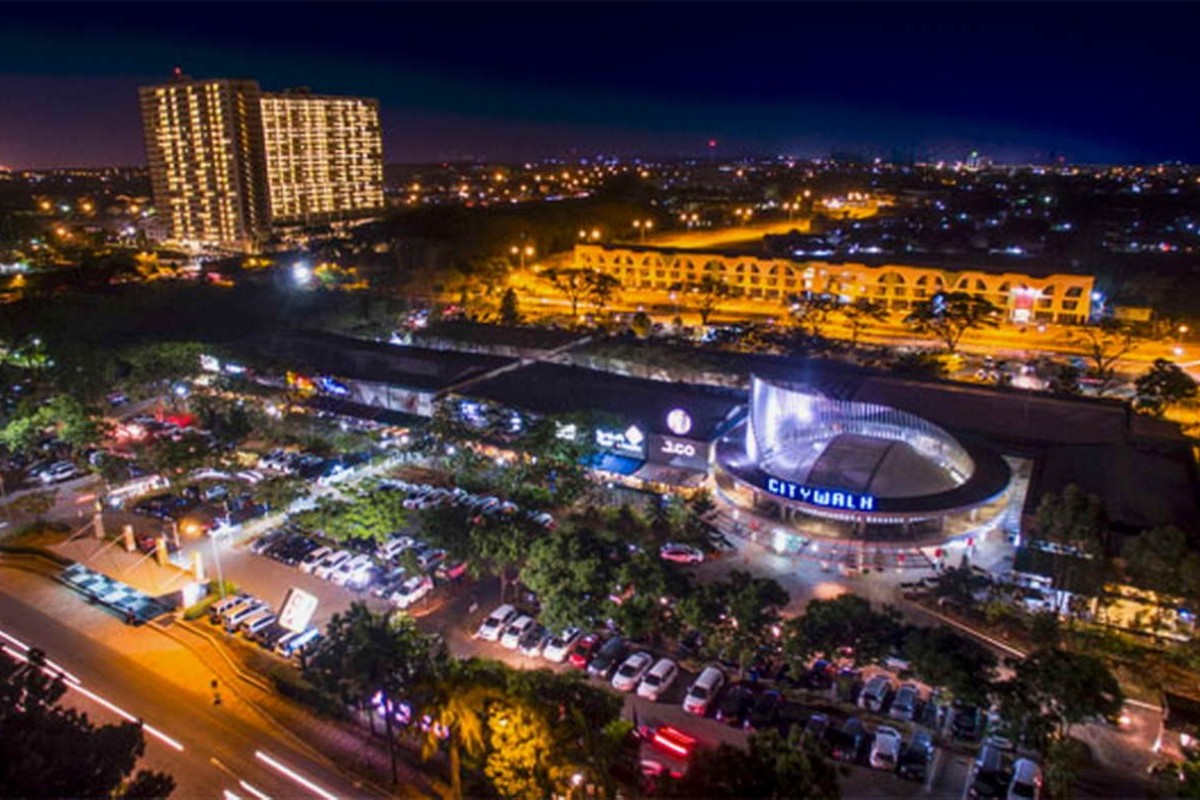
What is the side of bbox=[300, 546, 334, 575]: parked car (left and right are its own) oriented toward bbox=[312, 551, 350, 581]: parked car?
left

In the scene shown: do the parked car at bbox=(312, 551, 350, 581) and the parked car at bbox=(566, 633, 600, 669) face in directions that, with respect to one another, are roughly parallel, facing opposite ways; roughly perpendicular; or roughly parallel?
roughly parallel

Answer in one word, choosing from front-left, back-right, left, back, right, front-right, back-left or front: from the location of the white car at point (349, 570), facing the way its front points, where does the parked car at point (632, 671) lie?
left

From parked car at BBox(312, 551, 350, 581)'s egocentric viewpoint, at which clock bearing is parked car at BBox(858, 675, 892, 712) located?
parked car at BBox(858, 675, 892, 712) is roughly at 9 o'clock from parked car at BBox(312, 551, 350, 581).

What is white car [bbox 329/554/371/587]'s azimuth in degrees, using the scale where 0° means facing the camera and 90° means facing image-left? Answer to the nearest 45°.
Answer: approximately 45°

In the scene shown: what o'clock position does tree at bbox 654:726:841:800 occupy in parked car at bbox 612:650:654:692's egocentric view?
The tree is roughly at 10 o'clock from the parked car.

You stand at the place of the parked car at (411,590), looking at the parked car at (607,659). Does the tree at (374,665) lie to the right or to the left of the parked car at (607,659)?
right

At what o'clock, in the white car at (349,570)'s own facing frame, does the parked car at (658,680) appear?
The parked car is roughly at 9 o'clock from the white car.

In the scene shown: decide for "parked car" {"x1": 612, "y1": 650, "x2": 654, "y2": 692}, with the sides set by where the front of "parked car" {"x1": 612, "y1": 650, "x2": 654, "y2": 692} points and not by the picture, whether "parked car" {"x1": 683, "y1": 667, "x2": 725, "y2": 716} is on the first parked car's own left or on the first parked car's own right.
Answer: on the first parked car's own left

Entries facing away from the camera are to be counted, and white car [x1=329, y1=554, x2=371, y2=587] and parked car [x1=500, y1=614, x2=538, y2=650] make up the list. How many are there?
0

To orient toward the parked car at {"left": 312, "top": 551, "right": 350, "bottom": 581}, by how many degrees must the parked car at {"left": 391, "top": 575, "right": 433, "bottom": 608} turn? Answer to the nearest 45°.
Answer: approximately 90° to its right

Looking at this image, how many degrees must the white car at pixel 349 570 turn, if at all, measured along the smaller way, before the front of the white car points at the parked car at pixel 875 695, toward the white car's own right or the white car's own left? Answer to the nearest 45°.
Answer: approximately 90° to the white car's own left

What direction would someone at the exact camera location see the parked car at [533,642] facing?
facing the viewer and to the left of the viewer

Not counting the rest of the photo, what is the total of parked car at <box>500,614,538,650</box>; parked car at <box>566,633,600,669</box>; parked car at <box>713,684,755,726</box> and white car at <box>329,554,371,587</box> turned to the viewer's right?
0
